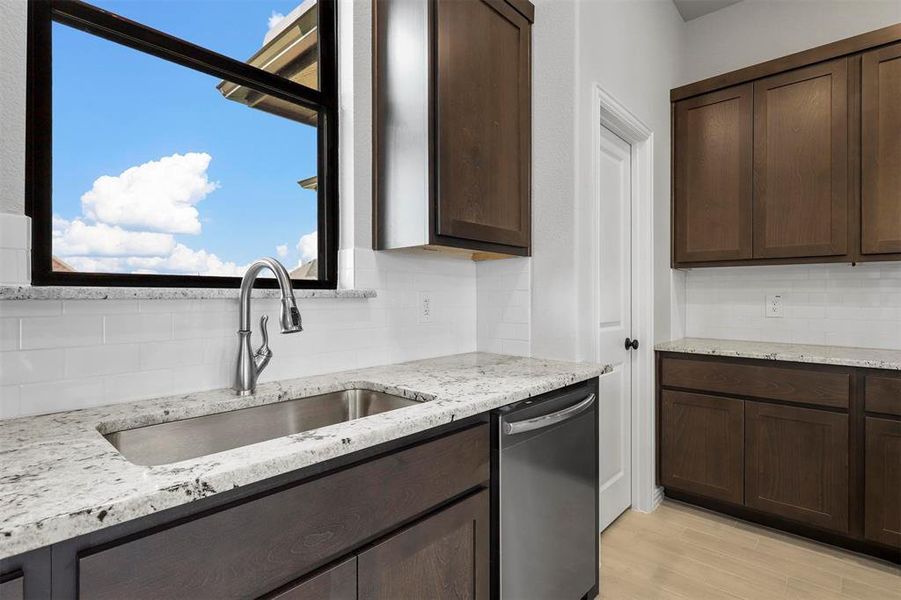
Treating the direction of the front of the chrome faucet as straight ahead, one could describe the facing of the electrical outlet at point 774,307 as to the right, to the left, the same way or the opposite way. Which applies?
to the right

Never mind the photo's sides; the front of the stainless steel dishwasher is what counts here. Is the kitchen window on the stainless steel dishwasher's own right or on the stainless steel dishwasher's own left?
on the stainless steel dishwasher's own right

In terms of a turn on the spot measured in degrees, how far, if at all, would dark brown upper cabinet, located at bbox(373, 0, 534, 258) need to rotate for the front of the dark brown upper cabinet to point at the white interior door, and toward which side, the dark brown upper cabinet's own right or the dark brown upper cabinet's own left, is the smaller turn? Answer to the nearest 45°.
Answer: approximately 90° to the dark brown upper cabinet's own left

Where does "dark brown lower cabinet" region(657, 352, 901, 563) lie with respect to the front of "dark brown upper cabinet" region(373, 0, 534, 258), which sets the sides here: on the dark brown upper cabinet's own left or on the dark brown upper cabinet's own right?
on the dark brown upper cabinet's own left

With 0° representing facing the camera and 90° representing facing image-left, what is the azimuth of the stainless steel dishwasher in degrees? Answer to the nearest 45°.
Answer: approximately 315°

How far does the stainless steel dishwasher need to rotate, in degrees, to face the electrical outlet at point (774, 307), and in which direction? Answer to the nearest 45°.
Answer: approximately 90° to its left
